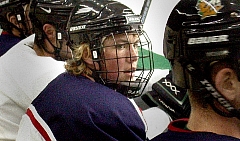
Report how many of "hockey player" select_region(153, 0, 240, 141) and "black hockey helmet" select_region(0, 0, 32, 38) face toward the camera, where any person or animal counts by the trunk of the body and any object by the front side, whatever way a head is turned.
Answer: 0

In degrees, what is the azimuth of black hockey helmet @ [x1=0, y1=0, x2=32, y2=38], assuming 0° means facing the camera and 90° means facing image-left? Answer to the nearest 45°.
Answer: approximately 270°

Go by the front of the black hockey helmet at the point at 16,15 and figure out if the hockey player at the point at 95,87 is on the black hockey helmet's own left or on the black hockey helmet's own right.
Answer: on the black hockey helmet's own right

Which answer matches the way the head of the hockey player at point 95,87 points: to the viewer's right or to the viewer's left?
to the viewer's right

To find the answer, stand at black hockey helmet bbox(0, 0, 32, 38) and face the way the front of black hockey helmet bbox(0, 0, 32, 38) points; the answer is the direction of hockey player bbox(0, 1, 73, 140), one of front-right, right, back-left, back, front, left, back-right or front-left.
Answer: right
